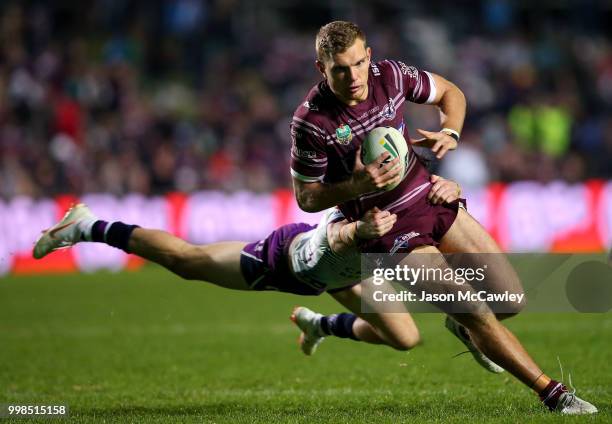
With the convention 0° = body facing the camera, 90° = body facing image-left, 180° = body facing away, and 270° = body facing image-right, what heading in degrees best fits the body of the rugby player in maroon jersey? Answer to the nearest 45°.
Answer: approximately 0°
